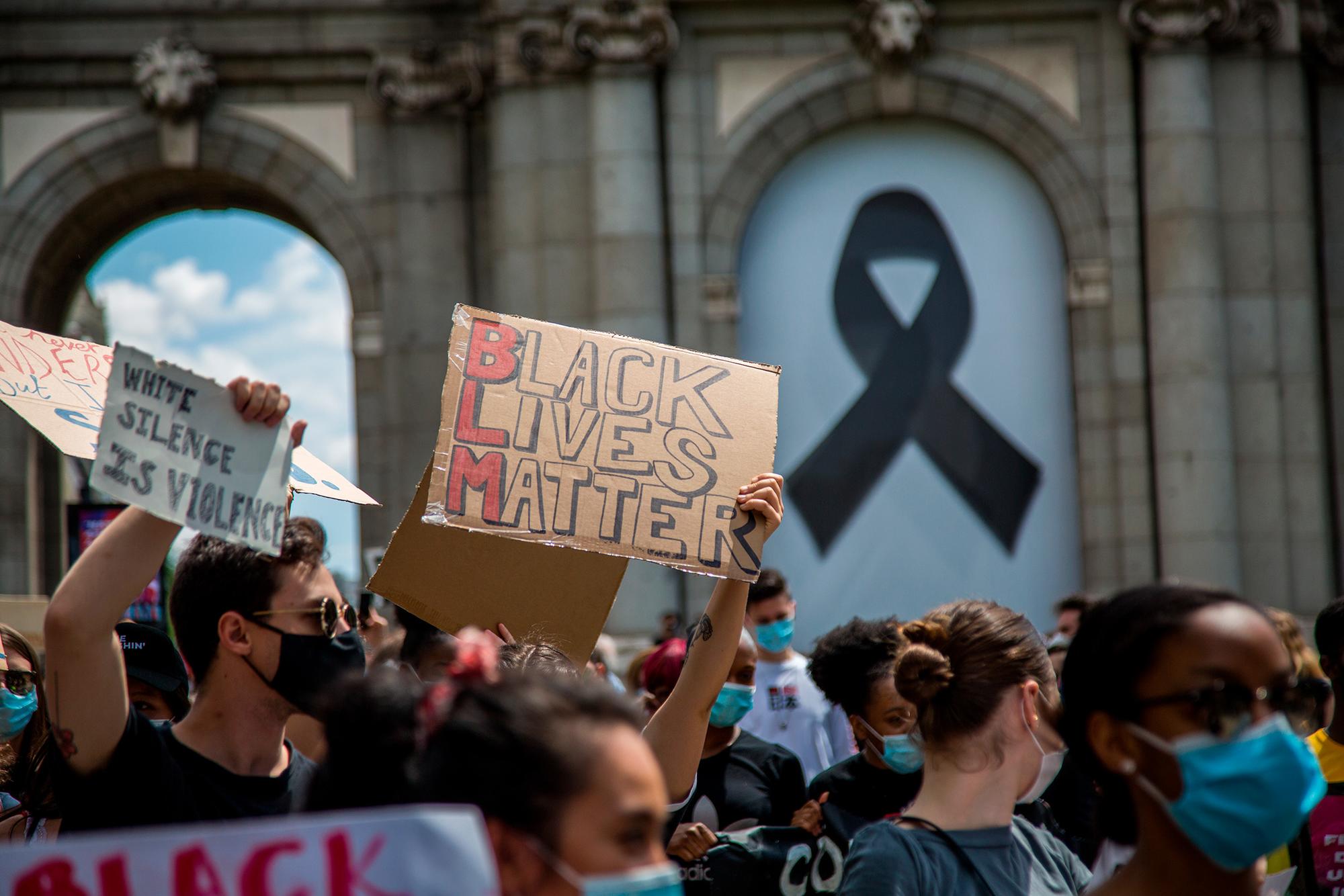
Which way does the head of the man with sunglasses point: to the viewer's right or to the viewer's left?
to the viewer's right

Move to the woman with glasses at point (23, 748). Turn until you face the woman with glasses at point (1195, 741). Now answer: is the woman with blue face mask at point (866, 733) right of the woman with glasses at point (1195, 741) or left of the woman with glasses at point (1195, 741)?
left

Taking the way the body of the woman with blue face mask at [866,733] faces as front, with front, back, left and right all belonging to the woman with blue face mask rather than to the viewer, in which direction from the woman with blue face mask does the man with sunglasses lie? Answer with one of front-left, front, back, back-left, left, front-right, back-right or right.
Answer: right

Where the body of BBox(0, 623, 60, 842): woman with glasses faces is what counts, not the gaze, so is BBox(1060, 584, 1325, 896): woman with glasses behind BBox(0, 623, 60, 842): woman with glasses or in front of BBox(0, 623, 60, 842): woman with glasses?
in front

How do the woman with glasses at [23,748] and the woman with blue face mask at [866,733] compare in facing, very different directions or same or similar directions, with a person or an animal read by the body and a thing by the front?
same or similar directions

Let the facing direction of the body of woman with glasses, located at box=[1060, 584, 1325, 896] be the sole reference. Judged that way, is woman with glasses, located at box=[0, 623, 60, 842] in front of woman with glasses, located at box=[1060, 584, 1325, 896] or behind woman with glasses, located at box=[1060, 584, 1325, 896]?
behind

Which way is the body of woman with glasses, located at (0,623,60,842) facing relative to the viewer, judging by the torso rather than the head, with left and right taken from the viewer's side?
facing the viewer

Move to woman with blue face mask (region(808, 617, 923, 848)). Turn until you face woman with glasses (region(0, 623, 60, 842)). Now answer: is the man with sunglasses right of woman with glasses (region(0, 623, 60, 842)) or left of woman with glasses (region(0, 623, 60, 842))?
left

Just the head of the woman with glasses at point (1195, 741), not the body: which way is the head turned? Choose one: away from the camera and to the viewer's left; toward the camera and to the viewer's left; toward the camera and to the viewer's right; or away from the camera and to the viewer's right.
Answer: toward the camera and to the viewer's right

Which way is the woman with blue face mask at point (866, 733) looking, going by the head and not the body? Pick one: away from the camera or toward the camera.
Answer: toward the camera
